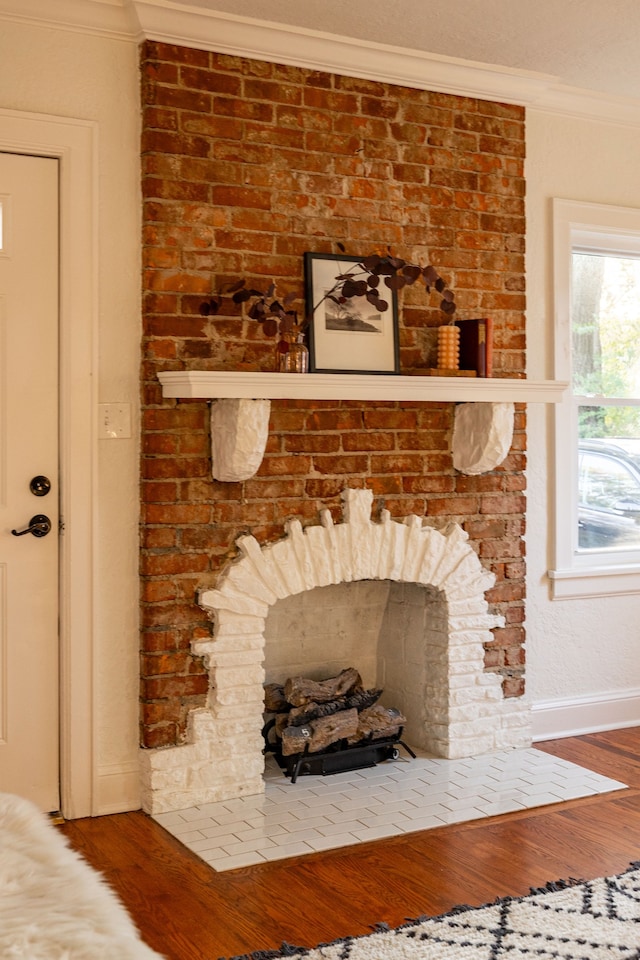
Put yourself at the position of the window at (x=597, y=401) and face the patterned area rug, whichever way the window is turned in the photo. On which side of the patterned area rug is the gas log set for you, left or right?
right

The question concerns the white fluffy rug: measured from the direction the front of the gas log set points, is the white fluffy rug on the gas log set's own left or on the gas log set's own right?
on the gas log set's own right

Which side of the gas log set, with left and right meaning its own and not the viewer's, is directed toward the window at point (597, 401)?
left

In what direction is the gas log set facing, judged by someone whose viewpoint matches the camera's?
facing the viewer and to the right of the viewer

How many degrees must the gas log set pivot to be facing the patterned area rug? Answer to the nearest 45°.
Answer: approximately 45° to its right

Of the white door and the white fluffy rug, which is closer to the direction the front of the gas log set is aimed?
the white fluffy rug
